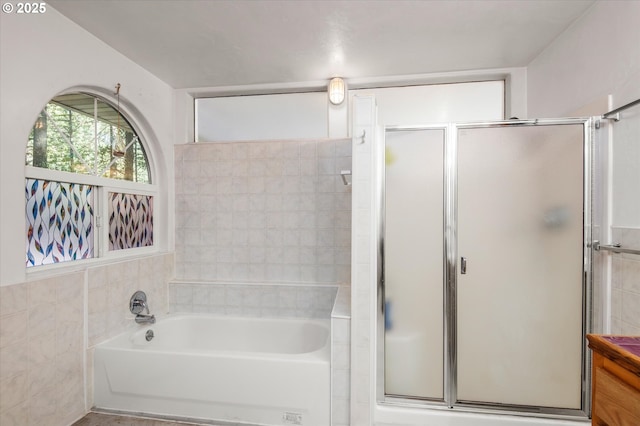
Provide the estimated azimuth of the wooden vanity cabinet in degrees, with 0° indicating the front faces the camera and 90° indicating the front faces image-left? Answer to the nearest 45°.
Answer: approximately 45°

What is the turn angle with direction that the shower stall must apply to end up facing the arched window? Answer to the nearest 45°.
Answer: approximately 90° to its right

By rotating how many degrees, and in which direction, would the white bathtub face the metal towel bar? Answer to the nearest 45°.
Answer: approximately 45° to its left

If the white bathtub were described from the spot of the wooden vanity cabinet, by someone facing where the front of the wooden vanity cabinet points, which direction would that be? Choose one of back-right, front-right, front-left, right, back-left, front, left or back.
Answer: front-right

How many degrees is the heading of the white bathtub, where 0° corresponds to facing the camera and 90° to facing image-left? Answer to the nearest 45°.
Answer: approximately 0°

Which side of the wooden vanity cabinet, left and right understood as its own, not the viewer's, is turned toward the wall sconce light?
right

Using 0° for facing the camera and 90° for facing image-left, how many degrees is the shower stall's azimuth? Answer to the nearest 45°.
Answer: approximately 0°

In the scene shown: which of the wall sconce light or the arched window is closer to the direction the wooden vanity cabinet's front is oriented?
the arched window

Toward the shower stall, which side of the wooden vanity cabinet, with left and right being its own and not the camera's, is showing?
right

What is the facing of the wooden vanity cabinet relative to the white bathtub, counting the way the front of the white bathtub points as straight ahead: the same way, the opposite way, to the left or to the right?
to the right

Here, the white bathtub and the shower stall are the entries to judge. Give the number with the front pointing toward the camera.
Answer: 2

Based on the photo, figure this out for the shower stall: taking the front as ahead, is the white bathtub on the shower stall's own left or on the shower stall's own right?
on the shower stall's own right
